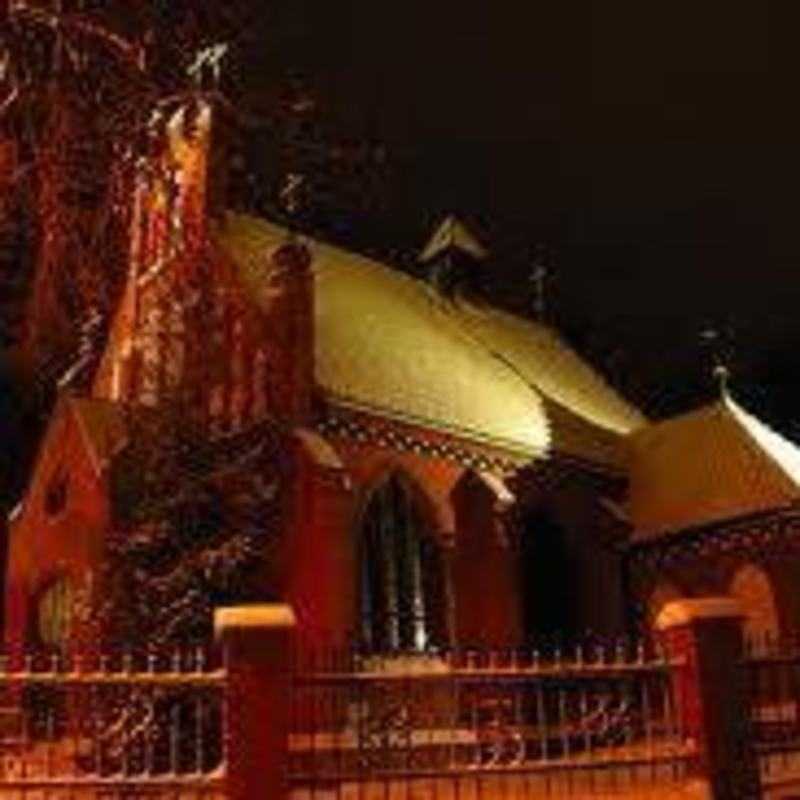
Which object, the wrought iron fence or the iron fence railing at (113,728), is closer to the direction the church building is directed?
the iron fence railing

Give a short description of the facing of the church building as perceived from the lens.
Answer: facing the viewer and to the left of the viewer

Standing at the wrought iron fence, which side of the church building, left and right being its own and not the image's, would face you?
left

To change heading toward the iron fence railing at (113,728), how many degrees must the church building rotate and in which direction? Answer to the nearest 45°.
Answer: approximately 45° to its left

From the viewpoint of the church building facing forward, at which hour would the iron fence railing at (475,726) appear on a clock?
The iron fence railing is roughly at 10 o'clock from the church building.
